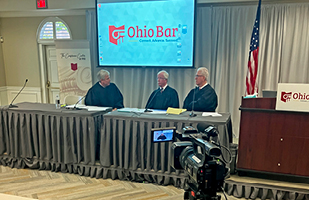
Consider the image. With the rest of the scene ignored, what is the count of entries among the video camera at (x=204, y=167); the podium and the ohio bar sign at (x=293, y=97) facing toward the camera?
2

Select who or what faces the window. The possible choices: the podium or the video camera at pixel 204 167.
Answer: the video camera

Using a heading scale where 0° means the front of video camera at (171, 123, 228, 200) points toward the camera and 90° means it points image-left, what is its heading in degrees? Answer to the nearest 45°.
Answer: approximately 135°

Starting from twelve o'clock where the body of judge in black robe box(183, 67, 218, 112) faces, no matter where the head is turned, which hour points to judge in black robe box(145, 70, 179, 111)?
judge in black robe box(145, 70, 179, 111) is roughly at 2 o'clock from judge in black robe box(183, 67, 218, 112).

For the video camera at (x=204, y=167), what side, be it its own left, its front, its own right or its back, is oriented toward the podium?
right

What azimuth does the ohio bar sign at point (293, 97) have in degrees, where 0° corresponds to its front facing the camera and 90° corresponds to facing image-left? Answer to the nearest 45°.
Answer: approximately 0°

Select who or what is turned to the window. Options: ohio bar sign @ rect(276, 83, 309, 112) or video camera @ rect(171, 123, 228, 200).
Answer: the video camera

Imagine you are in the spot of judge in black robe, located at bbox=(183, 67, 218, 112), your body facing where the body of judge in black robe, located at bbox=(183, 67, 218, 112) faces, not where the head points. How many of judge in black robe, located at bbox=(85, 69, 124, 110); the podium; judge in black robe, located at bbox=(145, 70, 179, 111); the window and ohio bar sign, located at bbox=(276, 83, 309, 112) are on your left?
2

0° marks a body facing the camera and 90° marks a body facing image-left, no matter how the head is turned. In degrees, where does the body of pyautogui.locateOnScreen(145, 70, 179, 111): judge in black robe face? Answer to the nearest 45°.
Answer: approximately 45°
